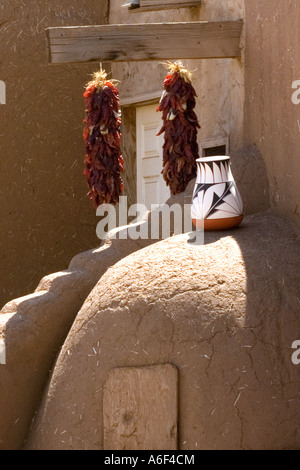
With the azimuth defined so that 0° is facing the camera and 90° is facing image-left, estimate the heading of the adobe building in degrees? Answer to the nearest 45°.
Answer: approximately 0°
